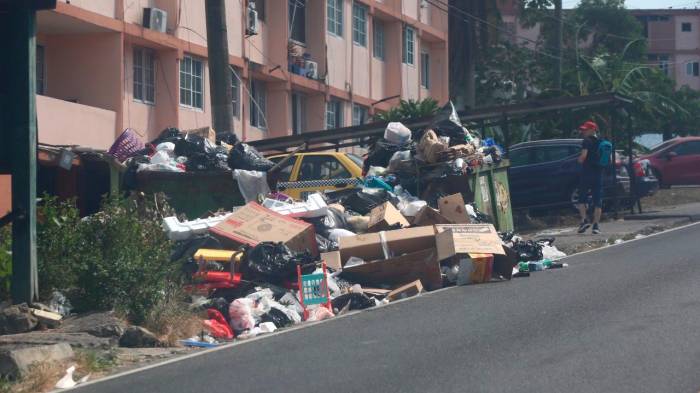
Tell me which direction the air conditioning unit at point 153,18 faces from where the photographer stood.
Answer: facing the viewer and to the right of the viewer

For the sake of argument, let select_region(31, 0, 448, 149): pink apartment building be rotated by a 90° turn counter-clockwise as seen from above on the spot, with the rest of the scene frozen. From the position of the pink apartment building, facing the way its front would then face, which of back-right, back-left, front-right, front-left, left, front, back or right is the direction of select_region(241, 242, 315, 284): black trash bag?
back-right

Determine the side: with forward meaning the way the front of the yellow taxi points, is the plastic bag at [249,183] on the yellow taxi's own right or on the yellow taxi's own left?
on the yellow taxi's own left

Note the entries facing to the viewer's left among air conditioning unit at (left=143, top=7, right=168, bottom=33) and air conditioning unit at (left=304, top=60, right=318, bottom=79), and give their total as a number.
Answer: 0

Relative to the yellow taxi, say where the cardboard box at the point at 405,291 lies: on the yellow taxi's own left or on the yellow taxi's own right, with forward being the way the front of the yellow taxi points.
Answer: on the yellow taxi's own left

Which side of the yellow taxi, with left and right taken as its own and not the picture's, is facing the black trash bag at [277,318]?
left

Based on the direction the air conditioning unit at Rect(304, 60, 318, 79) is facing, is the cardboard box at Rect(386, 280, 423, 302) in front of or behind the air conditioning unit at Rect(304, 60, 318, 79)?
in front

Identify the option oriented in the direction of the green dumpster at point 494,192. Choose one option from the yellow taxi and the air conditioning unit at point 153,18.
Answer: the air conditioning unit

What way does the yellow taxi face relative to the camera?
to the viewer's left

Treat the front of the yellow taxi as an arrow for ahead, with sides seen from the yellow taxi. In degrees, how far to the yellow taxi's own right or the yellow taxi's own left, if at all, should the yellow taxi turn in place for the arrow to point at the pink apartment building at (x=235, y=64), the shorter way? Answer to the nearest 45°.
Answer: approximately 90° to the yellow taxi's own right

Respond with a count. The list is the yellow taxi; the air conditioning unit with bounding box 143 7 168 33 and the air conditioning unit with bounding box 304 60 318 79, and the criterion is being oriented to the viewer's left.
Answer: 1

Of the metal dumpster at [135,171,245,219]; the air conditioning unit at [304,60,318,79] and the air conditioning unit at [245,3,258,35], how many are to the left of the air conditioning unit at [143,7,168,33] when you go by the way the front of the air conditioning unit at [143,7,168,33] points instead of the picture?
2
